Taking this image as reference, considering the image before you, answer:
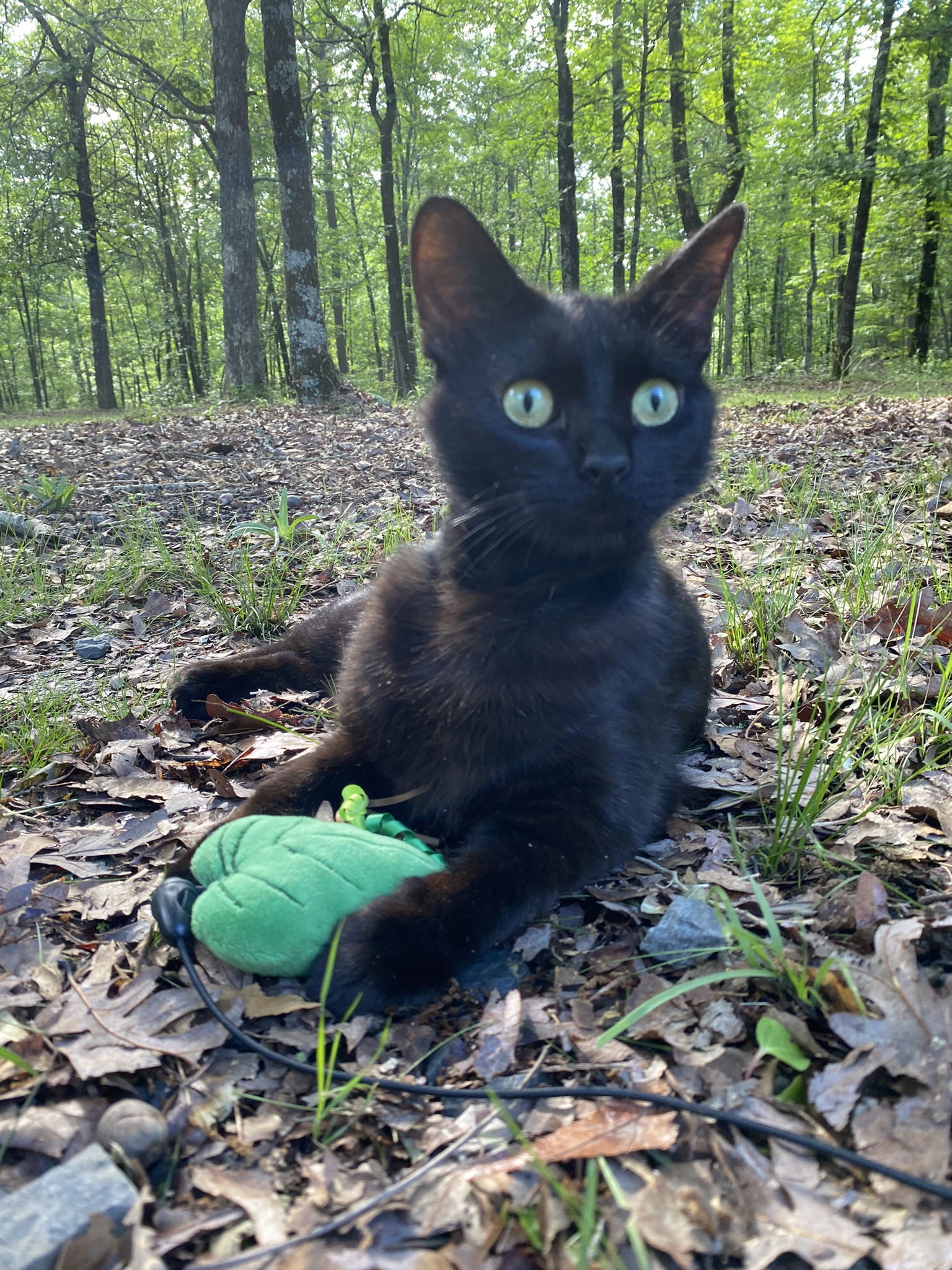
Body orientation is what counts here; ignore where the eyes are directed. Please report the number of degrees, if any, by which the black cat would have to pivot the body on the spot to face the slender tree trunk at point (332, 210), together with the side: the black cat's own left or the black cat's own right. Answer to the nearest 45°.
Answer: approximately 180°

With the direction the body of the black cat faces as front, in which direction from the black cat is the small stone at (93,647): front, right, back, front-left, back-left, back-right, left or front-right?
back-right

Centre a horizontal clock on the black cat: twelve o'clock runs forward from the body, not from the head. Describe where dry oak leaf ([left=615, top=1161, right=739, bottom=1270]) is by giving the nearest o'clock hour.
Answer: The dry oak leaf is roughly at 12 o'clock from the black cat.

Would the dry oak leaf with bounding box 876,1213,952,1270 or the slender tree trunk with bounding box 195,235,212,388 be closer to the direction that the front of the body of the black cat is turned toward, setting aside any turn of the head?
the dry oak leaf

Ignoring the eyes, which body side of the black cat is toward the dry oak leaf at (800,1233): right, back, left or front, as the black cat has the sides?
front

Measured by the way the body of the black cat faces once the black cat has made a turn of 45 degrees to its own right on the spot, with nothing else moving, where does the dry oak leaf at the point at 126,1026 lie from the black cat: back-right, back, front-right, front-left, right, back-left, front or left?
front

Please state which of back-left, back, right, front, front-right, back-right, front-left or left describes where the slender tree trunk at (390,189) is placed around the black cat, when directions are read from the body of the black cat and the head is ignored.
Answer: back

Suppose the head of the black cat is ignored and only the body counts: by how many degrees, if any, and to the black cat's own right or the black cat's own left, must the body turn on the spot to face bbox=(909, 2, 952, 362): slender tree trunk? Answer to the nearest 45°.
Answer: approximately 135° to the black cat's own left

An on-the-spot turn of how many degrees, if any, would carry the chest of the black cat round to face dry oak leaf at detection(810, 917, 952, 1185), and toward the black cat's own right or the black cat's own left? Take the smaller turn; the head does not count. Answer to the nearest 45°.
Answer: approximately 45° to the black cat's own left

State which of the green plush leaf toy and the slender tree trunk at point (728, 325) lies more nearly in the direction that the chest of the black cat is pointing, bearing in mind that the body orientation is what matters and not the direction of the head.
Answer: the green plush leaf toy

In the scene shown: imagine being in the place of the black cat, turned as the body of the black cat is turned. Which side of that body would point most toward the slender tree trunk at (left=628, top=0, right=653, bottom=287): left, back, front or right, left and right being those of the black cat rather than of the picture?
back

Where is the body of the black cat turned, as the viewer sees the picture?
toward the camera

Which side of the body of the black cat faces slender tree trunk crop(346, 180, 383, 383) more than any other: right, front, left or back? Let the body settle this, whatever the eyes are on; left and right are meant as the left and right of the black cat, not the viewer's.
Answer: back

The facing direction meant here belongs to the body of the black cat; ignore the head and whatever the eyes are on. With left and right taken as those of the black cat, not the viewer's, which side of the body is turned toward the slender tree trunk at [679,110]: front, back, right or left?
back
